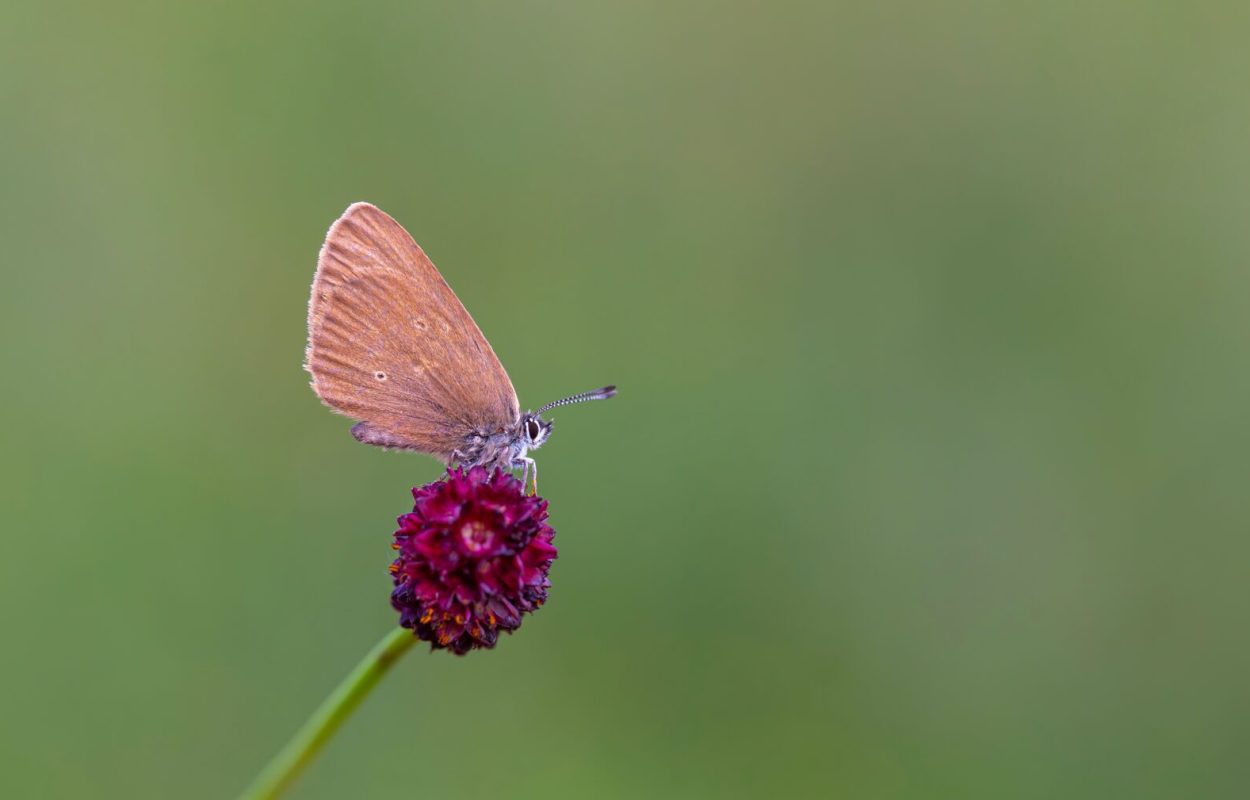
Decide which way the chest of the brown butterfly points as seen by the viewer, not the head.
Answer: to the viewer's right
